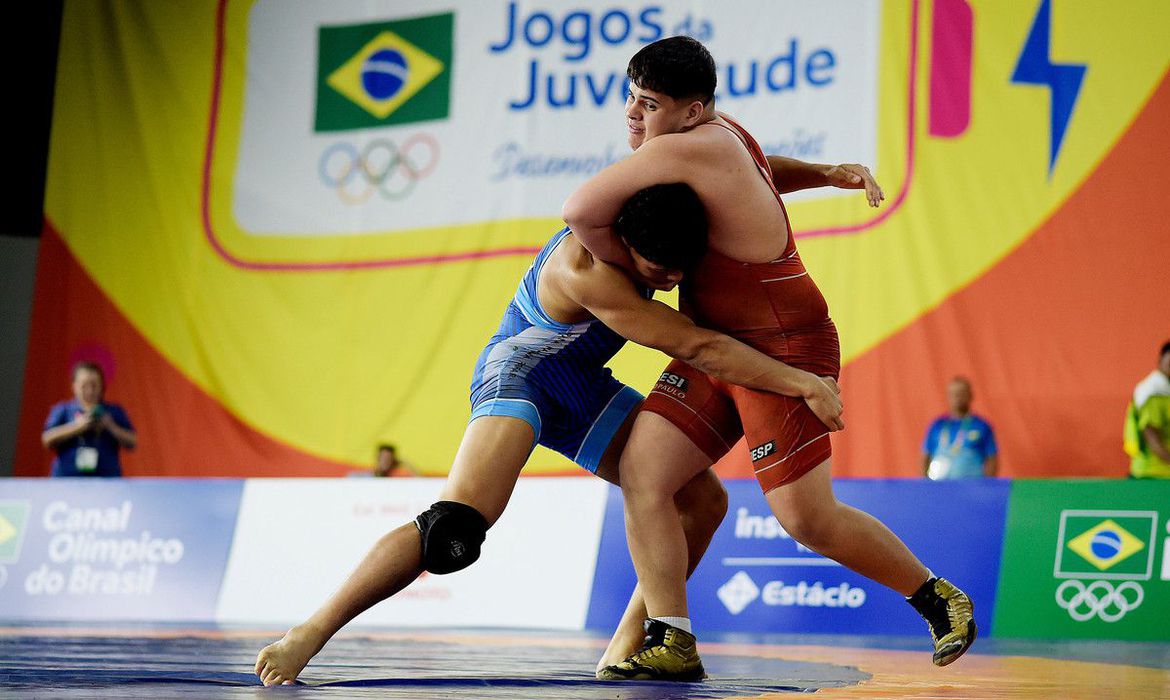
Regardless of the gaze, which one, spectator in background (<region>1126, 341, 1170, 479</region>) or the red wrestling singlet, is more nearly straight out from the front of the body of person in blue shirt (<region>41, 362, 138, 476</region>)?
the red wrestling singlet

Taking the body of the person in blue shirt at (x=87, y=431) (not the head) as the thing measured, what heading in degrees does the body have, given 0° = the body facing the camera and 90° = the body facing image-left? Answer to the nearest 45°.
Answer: approximately 0°

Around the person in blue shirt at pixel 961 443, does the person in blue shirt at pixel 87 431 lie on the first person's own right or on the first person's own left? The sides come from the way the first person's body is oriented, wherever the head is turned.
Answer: on the first person's own right

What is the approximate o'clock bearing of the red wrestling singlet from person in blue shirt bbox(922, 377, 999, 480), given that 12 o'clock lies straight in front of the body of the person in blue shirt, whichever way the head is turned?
The red wrestling singlet is roughly at 12 o'clock from the person in blue shirt.

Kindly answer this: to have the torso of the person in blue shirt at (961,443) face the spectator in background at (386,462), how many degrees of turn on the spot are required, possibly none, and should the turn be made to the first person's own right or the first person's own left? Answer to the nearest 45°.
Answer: approximately 90° to the first person's own right

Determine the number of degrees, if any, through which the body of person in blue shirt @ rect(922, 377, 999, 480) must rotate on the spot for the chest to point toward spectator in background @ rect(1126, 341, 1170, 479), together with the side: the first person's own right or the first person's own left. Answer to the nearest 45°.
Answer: approximately 45° to the first person's own left

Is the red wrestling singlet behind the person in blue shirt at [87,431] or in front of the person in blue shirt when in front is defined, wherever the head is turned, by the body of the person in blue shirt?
in front
